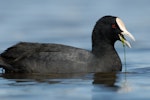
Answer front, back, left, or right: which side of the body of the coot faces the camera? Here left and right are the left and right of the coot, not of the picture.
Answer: right
